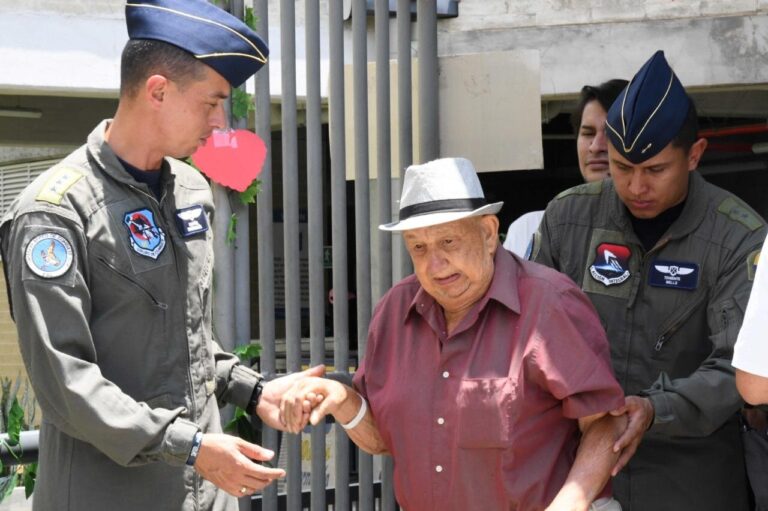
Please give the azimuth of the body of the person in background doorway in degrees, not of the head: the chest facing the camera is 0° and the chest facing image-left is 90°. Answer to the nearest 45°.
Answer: approximately 0°

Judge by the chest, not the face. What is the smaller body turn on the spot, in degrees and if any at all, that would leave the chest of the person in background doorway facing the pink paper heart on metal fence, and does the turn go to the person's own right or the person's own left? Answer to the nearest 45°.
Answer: approximately 90° to the person's own right

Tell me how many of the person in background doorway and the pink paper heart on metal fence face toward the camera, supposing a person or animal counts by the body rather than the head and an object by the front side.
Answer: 2

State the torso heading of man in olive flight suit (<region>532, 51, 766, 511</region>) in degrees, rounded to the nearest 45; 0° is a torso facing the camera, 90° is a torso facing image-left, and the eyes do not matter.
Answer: approximately 45°

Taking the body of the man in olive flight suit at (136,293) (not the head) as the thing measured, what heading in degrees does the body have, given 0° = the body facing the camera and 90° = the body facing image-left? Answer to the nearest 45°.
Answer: approximately 315°

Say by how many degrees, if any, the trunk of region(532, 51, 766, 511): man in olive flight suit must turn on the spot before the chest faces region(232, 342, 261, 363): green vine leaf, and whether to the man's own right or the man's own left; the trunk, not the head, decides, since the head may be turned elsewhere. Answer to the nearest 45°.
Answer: approximately 45° to the man's own right

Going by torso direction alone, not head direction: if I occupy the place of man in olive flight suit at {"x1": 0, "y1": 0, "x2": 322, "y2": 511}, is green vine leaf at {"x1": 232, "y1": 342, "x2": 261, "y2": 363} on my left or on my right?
on my left

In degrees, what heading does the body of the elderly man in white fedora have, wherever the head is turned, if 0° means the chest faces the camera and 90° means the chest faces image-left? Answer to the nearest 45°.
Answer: approximately 45°
